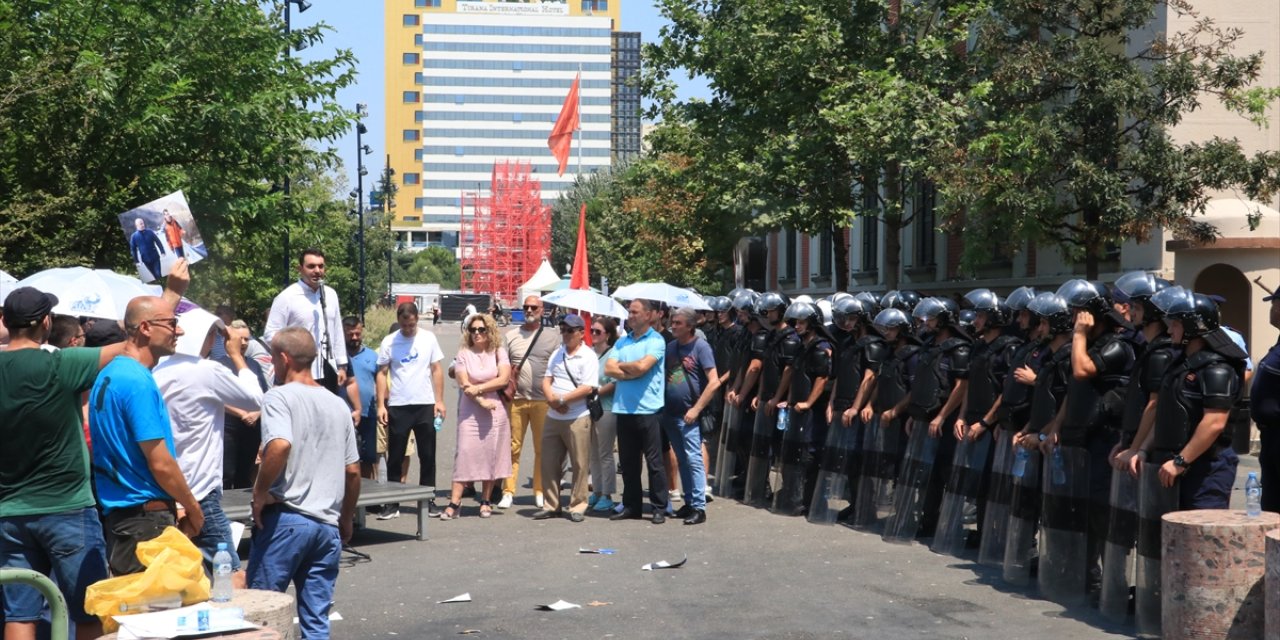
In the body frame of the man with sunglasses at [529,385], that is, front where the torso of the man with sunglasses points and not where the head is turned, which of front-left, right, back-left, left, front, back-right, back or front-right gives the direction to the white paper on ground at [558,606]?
front

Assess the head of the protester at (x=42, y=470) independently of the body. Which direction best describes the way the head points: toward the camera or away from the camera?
away from the camera

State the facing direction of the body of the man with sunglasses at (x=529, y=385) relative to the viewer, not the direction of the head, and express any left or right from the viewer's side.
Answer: facing the viewer

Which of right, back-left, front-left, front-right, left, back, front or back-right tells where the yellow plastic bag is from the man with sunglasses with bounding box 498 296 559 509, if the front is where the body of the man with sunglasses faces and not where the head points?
front

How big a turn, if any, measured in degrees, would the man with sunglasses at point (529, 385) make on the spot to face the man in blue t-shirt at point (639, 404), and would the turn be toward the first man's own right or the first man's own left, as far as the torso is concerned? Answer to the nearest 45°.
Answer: approximately 45° to the first man's own left

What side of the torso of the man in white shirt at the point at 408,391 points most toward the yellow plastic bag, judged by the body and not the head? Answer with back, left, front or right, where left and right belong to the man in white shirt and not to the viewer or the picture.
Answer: front

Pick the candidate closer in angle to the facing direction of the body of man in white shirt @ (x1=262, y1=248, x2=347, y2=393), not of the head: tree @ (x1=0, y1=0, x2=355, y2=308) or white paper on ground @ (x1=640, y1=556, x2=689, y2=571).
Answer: the white paper on ground

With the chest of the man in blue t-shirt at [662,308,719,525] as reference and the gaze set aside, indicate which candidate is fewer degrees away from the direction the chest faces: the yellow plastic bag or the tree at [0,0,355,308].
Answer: the yellow plastic bag

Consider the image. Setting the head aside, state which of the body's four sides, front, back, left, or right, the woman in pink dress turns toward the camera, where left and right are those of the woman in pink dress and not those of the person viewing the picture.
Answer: front

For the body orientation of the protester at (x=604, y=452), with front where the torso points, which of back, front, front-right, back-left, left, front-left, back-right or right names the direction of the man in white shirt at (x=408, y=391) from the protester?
front-right

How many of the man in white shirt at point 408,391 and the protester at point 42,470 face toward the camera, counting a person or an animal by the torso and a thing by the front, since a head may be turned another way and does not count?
1

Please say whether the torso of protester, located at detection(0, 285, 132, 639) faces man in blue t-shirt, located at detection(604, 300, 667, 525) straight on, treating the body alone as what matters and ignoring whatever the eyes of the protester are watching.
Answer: yes

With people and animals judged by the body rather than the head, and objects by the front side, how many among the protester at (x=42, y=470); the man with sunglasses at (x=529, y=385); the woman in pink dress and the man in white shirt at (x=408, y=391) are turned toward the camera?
3
